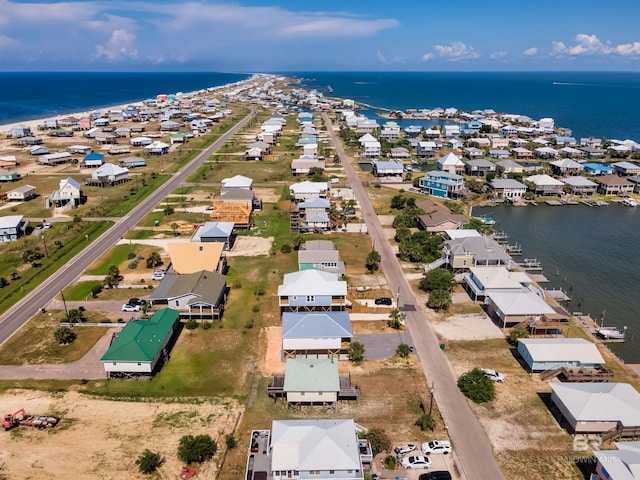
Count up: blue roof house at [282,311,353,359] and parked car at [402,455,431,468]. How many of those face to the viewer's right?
1

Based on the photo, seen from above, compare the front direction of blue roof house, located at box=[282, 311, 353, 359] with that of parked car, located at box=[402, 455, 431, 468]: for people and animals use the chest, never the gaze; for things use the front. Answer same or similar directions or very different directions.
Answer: very different directions

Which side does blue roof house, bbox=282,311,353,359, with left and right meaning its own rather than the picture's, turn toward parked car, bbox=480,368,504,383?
front

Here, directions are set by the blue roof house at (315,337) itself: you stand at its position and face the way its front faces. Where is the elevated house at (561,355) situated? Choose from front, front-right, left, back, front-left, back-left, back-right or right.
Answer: front

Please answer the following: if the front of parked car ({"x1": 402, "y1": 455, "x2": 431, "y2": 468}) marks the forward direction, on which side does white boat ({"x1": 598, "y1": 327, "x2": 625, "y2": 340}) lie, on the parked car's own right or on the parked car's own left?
on the parked car's own right

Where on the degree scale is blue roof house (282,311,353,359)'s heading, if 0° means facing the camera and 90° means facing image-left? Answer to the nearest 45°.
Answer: approximately 270°

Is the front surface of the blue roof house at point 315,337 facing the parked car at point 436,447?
no

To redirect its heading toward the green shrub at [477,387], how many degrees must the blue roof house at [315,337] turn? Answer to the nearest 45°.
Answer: approximately 45° to its right

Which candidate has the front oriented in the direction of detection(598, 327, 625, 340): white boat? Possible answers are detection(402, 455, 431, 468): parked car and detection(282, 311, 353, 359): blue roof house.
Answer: the blue roof house

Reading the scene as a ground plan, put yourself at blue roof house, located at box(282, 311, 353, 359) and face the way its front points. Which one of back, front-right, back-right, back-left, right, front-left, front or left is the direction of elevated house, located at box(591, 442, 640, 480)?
front-right

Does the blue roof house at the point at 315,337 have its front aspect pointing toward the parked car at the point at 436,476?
no

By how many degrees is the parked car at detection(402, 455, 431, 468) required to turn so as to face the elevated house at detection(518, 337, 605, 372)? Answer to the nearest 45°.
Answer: approximately 135° to its right

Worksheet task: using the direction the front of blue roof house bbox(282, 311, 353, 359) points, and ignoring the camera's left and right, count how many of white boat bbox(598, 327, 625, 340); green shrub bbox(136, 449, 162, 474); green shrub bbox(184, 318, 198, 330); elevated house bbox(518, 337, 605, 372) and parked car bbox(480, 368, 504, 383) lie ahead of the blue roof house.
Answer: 3

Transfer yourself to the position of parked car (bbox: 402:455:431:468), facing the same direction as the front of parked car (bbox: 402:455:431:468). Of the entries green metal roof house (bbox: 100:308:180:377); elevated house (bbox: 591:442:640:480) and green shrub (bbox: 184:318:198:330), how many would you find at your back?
1

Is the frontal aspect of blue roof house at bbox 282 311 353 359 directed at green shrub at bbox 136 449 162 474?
no

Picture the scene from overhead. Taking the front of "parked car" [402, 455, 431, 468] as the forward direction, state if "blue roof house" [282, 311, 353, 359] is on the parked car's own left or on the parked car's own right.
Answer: on the parked car's own right

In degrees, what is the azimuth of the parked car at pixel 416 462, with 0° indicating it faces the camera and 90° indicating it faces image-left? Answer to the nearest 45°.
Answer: approximately 90°

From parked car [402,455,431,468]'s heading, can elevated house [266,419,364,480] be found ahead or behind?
ahead
